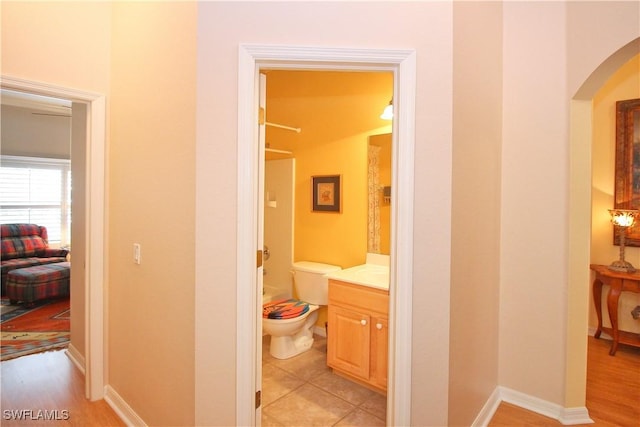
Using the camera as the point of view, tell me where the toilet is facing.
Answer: facing the viewer and to the left of the viewer

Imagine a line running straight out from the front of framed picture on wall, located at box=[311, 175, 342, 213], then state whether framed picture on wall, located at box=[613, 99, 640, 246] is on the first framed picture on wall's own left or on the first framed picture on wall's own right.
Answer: on the first framed picture on wall's own left

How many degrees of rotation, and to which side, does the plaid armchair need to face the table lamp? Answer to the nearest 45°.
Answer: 0° — it already faces it

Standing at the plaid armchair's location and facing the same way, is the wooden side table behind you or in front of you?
in front

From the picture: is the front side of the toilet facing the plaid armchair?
no

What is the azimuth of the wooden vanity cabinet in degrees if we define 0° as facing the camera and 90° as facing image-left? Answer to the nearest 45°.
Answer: approximately 45°

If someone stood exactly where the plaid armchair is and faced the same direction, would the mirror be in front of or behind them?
in front

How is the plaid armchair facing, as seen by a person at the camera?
facing the viewer and to the right of the viewer

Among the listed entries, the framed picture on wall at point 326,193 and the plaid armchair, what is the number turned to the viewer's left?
0

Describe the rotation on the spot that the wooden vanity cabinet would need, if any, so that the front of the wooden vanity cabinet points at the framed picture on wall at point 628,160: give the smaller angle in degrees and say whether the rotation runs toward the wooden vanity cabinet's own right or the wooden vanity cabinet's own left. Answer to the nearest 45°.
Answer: approximately 135° to the wooden vanity cabinet's own left

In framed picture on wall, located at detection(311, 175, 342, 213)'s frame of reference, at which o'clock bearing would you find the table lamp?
The table lamp is roughly at 9 o'clock from the framed picture on wall.

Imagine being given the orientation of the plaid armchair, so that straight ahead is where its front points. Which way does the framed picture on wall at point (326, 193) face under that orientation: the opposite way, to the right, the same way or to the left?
to the right

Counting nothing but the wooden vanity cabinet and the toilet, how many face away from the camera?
0

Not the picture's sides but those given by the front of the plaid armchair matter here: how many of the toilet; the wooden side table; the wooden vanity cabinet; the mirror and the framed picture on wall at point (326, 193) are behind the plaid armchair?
0

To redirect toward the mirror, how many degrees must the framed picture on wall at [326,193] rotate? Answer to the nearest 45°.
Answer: approximately 45° to its left

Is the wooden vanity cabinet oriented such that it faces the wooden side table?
no

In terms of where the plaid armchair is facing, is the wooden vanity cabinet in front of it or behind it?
in front

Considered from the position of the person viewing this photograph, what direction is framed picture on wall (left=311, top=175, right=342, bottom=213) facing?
facing the viewer
